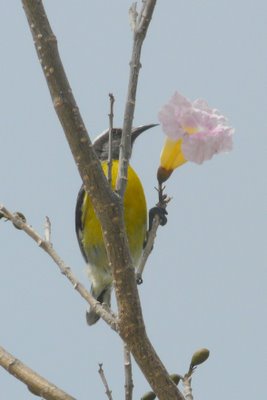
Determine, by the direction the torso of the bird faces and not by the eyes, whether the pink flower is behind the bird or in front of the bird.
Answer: in front

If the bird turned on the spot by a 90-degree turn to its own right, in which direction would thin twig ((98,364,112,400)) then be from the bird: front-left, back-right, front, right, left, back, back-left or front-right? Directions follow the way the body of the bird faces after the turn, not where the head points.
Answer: front-left

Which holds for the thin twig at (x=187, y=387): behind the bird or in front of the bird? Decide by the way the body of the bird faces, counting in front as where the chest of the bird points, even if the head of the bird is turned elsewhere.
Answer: in front

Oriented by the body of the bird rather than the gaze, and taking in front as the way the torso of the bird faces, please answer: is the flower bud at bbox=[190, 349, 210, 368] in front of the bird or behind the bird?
in front

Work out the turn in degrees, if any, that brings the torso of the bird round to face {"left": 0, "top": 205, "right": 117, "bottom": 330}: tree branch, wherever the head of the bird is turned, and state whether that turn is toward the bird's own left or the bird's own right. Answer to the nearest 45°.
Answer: approximately 45° to the bird's own right

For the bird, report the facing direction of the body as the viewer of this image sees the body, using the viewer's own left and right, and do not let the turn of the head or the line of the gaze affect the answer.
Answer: facing the viewer and to the right of the viewer
